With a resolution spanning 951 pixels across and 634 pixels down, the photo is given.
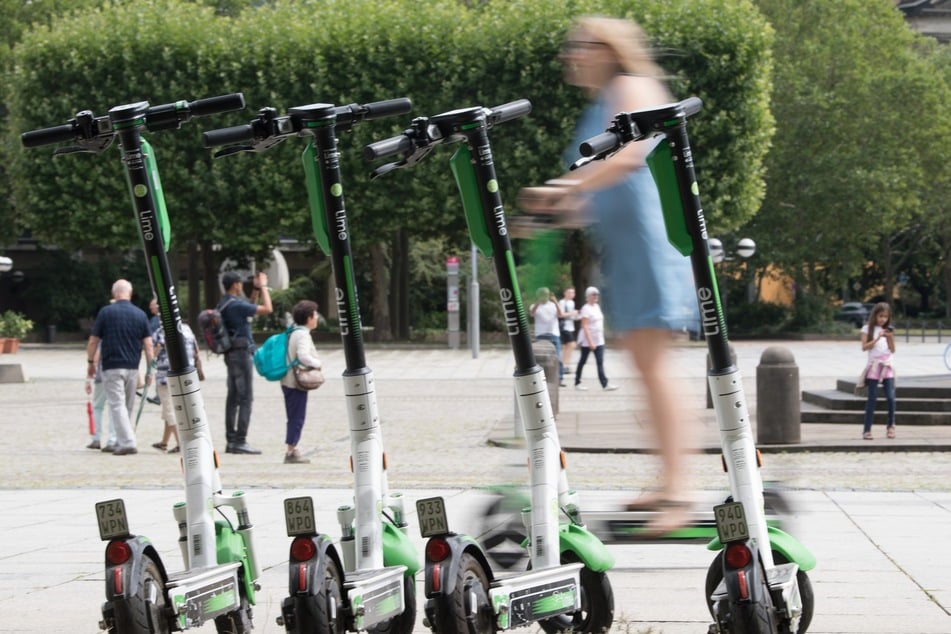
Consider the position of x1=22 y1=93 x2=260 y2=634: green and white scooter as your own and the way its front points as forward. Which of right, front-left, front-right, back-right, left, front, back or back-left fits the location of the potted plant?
front-left

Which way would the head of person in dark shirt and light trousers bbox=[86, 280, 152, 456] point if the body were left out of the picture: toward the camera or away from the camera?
away from the camera

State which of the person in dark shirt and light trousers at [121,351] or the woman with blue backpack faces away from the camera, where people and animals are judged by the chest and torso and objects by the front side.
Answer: the person in dark shirt and light trousers

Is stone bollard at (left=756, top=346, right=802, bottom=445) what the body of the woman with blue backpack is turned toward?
yes

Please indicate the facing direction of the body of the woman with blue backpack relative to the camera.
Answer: to the viewer's right

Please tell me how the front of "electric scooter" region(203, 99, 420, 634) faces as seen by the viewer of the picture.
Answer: facing away from the viewer and to the right of the viewer

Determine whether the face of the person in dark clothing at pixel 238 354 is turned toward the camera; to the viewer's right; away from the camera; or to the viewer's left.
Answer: to the viewer's right

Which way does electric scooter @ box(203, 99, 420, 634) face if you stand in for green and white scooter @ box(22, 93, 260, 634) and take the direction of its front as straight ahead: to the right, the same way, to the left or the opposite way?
the same way

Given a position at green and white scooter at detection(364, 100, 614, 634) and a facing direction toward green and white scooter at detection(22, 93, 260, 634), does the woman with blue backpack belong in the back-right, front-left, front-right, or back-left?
front-right

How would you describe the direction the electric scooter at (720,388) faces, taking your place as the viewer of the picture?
facing away from the viewer

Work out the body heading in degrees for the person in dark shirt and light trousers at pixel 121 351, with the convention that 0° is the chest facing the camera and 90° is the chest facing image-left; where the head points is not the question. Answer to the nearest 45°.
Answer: approximately 180°

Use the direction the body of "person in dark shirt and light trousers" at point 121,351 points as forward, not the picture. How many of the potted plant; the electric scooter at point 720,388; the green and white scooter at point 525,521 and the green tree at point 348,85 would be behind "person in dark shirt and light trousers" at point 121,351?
2

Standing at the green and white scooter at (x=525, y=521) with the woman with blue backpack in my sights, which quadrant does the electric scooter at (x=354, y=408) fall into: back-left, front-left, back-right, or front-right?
front-left

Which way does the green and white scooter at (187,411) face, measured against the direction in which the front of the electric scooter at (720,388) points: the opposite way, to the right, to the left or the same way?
the same way

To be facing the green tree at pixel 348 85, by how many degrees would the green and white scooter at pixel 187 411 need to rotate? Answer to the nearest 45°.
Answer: approximately 45° to its left

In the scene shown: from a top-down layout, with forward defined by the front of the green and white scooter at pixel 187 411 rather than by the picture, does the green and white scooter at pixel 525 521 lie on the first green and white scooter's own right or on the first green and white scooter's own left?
on the first green and white scooter's own right

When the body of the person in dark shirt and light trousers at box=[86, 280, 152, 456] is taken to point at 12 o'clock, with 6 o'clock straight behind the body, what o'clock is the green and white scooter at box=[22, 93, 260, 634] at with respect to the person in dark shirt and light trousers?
The green and white scooter is roughly at 6 o'clock from the person in dark shirt and light trousers.

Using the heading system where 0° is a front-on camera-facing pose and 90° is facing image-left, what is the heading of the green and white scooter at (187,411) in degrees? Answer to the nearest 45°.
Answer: approximately 225°

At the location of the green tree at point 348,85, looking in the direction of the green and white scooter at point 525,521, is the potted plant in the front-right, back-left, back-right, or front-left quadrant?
front-right
